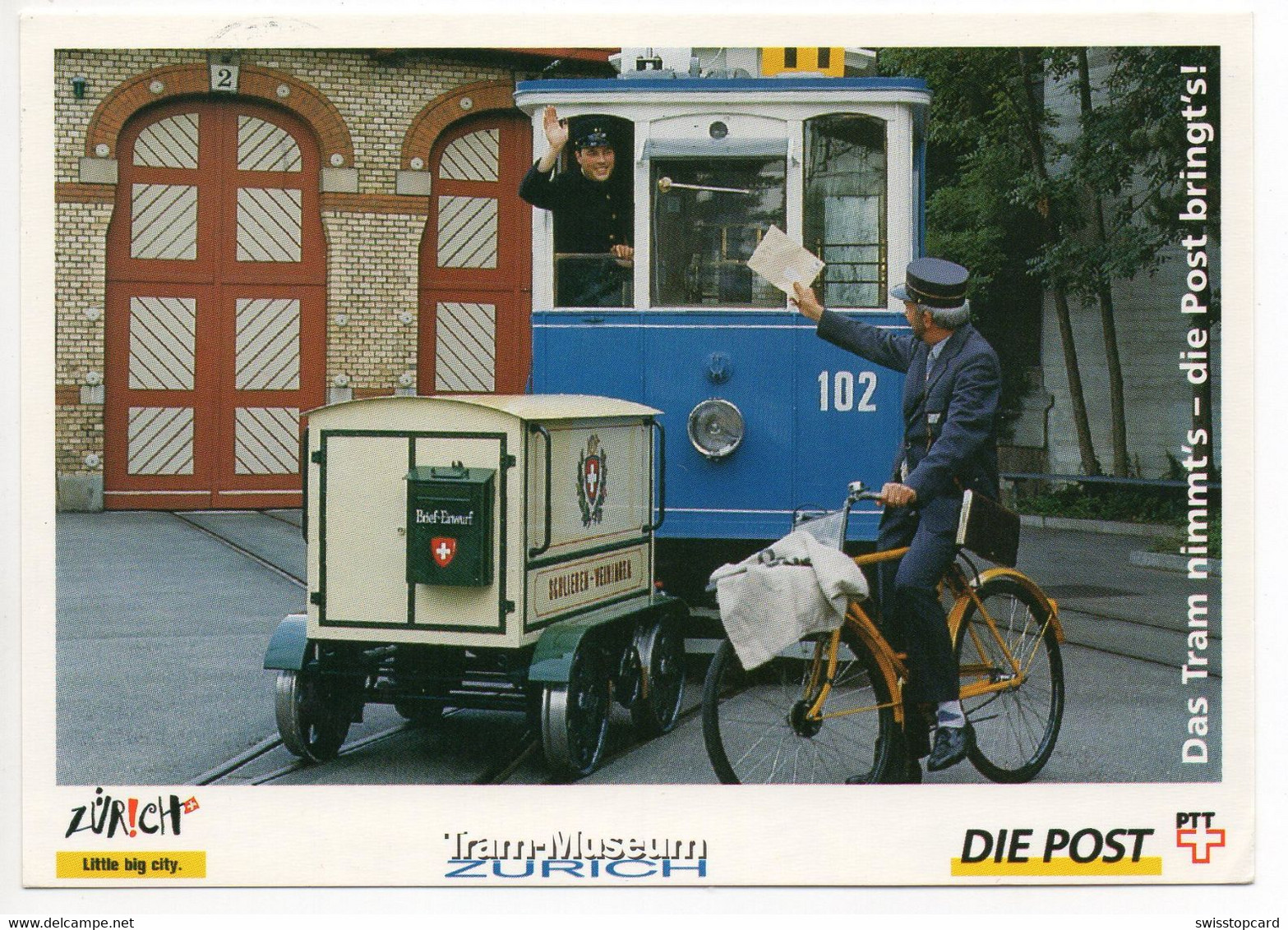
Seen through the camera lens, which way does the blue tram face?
facing the viewer

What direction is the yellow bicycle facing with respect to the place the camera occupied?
facing the viewer and to the left of the viewer

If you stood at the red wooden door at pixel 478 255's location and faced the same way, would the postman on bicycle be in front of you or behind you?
in front

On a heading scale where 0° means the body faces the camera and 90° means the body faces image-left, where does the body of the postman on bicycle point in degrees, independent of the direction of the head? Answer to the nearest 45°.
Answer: approximately 45°

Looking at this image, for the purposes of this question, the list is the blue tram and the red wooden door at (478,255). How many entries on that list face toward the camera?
2

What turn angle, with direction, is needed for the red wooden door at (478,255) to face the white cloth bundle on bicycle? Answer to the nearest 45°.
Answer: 0° — it already faces it

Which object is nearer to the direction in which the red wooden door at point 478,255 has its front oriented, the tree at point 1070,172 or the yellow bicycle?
the yellow bicycle

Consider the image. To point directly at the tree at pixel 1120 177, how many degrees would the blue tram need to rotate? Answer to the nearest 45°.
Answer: approximately 135° to its left

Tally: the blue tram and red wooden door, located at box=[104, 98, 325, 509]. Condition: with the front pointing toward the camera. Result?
2

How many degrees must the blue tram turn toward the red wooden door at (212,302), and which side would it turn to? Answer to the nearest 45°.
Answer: approximately 135° to its right

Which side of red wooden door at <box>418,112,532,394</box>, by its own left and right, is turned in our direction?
front

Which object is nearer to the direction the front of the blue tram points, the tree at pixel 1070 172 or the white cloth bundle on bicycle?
the white cloth bundle on bicycle

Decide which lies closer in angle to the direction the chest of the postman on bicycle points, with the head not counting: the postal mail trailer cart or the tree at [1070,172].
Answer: the postal mail trailer cart

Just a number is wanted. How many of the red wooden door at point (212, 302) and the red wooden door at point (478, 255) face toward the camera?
2
